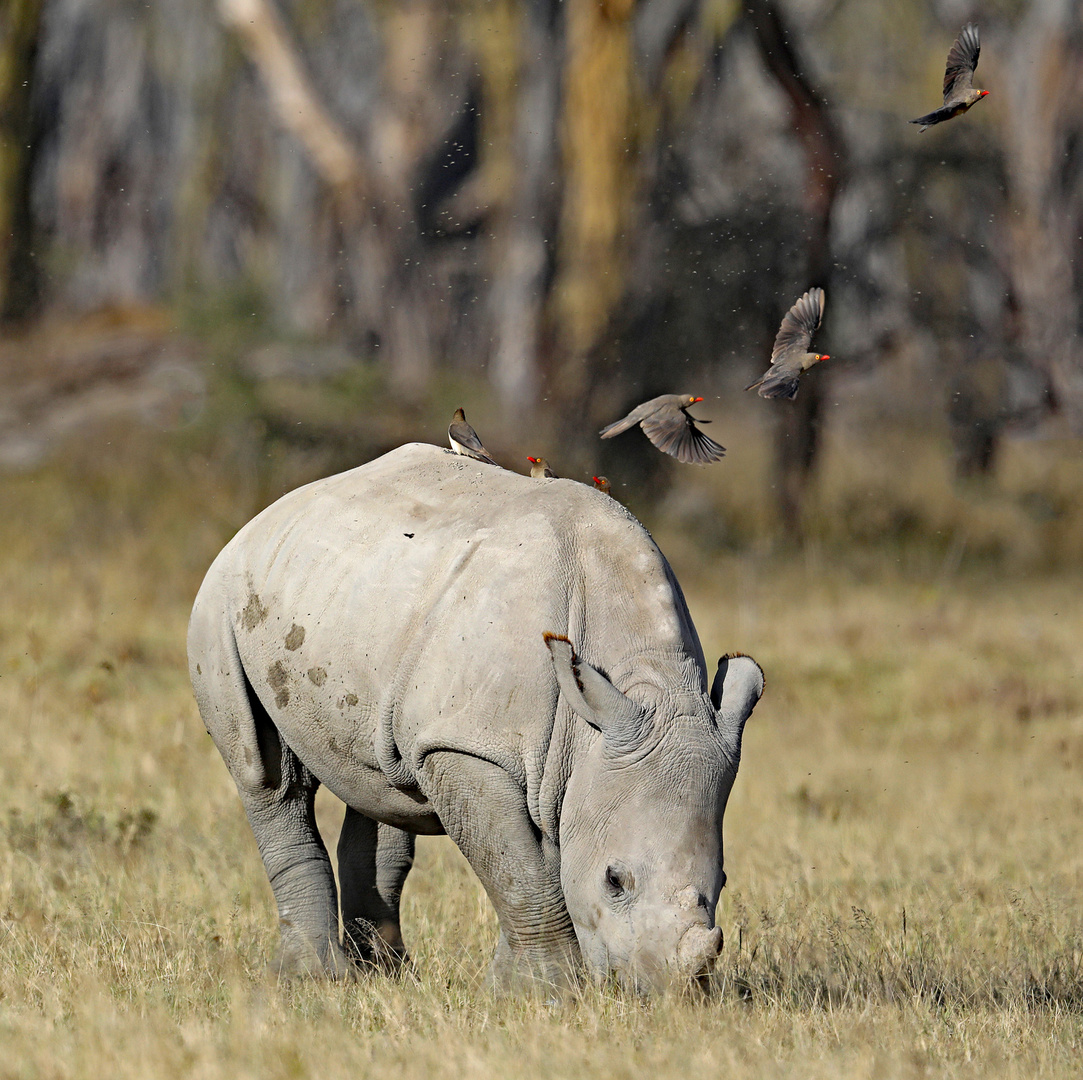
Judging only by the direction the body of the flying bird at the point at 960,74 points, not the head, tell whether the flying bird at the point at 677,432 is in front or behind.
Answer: behind

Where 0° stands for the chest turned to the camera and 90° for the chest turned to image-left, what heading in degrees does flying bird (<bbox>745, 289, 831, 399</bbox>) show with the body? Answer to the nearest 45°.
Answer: approximately 270°

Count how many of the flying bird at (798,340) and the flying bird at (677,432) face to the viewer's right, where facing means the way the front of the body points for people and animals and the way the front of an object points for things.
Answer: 2

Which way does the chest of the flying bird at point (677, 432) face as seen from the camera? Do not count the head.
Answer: to the viewer's right

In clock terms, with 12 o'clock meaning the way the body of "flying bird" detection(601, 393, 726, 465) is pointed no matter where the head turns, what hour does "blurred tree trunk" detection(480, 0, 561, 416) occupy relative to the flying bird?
The blurred tree trunk is roughly at 9 o'clock from the flying bird.

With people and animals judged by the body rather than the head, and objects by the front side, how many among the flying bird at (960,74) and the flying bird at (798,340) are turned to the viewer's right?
2

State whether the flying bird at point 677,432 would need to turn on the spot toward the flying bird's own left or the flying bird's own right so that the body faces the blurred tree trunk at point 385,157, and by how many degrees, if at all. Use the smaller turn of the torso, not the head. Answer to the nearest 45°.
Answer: approximately 90° to the flying bird's own left

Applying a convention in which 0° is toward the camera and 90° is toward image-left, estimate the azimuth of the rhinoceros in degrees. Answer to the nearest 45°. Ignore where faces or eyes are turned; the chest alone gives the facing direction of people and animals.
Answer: approximately 315°

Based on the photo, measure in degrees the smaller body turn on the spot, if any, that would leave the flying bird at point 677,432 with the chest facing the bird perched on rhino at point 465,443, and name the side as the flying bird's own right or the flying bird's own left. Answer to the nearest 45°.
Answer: approximately 180°

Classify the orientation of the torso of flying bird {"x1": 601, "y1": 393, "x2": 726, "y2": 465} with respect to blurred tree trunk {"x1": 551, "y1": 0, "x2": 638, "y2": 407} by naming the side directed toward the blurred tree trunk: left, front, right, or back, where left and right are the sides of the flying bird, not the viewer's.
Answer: left
